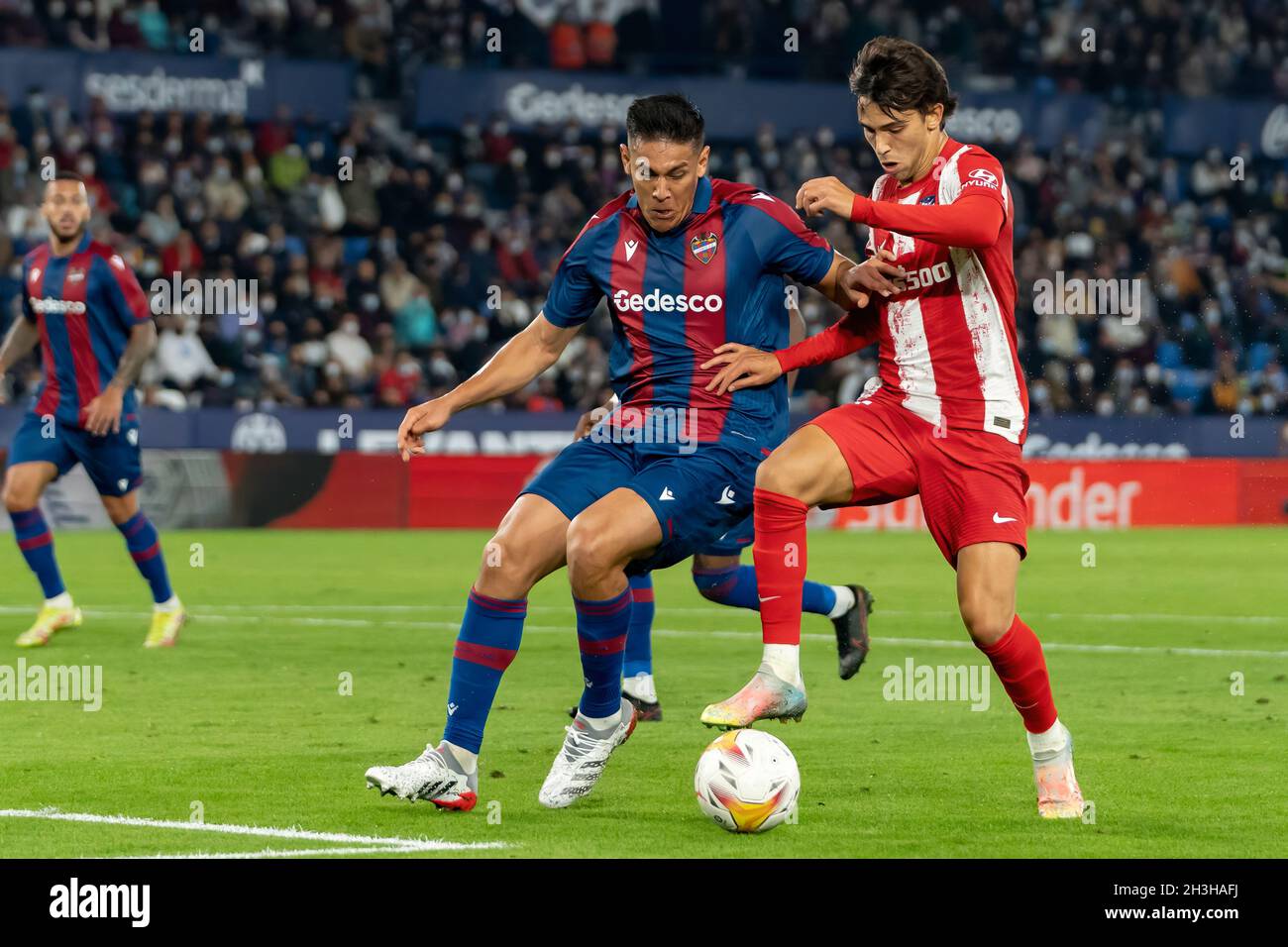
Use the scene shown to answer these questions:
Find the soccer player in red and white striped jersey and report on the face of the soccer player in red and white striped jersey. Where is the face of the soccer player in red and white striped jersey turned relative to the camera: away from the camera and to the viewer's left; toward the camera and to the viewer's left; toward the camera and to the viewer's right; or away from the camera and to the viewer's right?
toward the camera and to the viewer's left

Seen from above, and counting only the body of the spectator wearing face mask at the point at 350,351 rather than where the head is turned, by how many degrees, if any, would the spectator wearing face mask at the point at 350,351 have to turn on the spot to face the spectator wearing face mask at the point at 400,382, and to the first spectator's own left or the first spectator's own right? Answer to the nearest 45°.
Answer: approximately 90° to the first spectator's own left

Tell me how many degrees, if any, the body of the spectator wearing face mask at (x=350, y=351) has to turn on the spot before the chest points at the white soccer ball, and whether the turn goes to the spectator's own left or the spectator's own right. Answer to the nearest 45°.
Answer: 0° — they already face it

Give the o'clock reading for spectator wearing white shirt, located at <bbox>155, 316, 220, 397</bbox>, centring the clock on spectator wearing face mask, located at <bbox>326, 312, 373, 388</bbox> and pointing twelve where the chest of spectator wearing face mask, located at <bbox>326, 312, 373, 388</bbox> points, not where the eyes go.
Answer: spectator wearing white shirt, located at <bbox>155, 316, 220, 397</bbox> is roughly at 2 o'clock from spectator wearing face mask, located at <bbox>326, 312, 373, 388</bbox>.

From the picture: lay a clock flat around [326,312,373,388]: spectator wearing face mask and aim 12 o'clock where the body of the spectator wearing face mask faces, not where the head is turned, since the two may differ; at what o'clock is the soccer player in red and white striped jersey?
The soccer player in red and white striped jersey is roughly at 12 o'clock from the spectator wearing face mask.

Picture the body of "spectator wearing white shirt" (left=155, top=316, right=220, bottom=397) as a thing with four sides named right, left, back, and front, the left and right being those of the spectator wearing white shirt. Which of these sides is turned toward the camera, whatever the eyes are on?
front

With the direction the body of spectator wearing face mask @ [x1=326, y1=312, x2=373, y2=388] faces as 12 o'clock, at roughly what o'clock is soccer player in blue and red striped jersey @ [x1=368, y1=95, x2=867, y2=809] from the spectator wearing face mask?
The soccer player in blue and red striped jersey is roughly at 12 o'clock from the spectator wearing face mask.

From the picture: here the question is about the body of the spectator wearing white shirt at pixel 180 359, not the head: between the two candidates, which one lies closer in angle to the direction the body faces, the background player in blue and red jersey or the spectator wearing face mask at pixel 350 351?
the background player in blue and red jersey

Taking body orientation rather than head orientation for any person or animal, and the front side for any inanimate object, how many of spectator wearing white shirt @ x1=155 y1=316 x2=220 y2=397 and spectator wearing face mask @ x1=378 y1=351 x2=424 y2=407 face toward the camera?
2

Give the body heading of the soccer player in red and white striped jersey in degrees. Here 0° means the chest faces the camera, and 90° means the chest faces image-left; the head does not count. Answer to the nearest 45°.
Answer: approximately 45°

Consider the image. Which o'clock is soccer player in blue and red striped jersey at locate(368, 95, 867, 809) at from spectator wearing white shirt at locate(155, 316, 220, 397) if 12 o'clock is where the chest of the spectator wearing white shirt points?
The soccer player in blue and red striped jersey is roughly at 12 o'clock from the spectator wearing white shirt.

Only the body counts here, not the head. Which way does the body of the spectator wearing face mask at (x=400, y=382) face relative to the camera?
toward the camera
